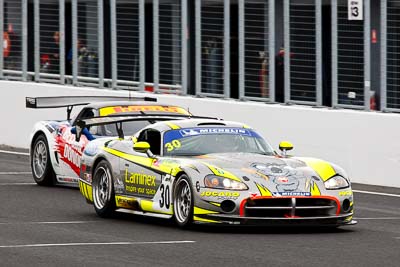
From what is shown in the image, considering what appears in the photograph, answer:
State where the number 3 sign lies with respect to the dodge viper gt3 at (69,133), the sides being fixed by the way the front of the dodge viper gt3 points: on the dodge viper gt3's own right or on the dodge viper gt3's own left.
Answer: on the dodge viper gt3's own left

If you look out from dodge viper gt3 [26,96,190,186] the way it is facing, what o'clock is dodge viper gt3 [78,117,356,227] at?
dodge viper gt3 [78,117,356,227] is roughly at 1 o'clock from dodge viper gt3 [26,96,190,186].

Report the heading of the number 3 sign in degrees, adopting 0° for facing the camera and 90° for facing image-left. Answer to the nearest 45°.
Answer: approximately 0°

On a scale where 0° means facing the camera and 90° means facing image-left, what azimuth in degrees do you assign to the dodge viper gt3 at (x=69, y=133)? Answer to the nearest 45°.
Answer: approximately 315°

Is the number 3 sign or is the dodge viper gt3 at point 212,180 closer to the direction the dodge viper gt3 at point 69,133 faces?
the dodge viper gt3

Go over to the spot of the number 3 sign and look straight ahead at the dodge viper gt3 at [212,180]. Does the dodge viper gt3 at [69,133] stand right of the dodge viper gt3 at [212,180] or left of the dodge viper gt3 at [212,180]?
right

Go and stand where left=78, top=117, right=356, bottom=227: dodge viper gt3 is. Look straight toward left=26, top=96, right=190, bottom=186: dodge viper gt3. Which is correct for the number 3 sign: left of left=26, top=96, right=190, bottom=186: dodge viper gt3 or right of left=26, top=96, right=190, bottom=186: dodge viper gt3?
right

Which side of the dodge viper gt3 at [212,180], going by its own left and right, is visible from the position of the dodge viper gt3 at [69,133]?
back

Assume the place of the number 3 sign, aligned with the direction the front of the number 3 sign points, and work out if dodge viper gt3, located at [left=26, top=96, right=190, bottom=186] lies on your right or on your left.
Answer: on your right
